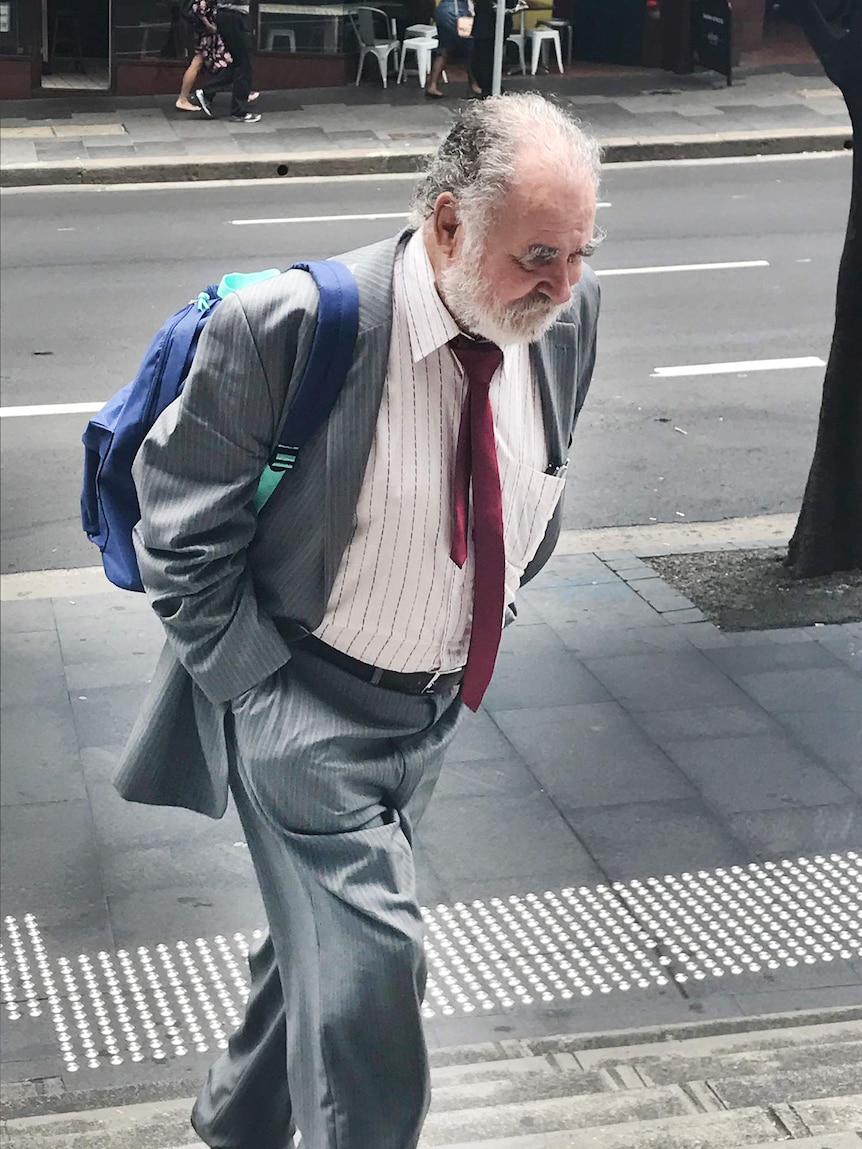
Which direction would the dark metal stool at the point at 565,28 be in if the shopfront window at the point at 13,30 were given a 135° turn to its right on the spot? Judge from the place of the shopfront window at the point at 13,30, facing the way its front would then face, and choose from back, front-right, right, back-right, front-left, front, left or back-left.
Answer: right

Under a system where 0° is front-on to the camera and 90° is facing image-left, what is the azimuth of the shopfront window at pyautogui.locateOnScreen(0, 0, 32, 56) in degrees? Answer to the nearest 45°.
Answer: approximately 0°

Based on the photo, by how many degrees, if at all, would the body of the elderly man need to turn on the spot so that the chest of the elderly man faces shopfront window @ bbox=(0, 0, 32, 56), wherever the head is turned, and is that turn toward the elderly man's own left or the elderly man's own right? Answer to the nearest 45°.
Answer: approximately 135° to the elderly man's own left

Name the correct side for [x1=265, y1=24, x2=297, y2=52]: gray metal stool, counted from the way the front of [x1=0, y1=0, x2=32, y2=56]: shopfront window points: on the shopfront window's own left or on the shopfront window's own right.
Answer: on the shopfront window's own left

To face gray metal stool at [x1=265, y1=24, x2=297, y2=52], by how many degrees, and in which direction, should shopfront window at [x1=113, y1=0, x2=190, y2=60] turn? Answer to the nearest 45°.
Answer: approximately 135° to its left

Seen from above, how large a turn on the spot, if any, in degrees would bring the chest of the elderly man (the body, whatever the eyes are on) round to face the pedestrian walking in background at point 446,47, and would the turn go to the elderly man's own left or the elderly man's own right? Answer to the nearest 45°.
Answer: approximately 135° to the elderly man's own left

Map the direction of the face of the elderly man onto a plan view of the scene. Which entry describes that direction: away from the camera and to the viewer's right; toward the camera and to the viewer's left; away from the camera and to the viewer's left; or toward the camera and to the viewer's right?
toward the camera and to the viewer's right

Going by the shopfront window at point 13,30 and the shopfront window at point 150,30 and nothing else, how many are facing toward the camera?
2

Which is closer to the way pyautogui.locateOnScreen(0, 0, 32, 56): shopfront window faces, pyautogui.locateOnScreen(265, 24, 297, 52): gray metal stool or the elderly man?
the elderly man

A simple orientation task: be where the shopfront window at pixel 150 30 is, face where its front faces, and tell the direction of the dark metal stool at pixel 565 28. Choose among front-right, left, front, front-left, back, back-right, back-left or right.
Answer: back-left

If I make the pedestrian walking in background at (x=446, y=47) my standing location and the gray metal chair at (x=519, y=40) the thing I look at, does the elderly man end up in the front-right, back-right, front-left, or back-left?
back-right

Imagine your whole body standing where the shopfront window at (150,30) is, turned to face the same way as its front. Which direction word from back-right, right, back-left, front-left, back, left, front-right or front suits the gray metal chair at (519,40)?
back-left

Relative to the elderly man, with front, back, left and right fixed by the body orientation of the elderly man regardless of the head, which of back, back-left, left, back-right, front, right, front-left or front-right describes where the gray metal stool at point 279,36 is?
back-left
